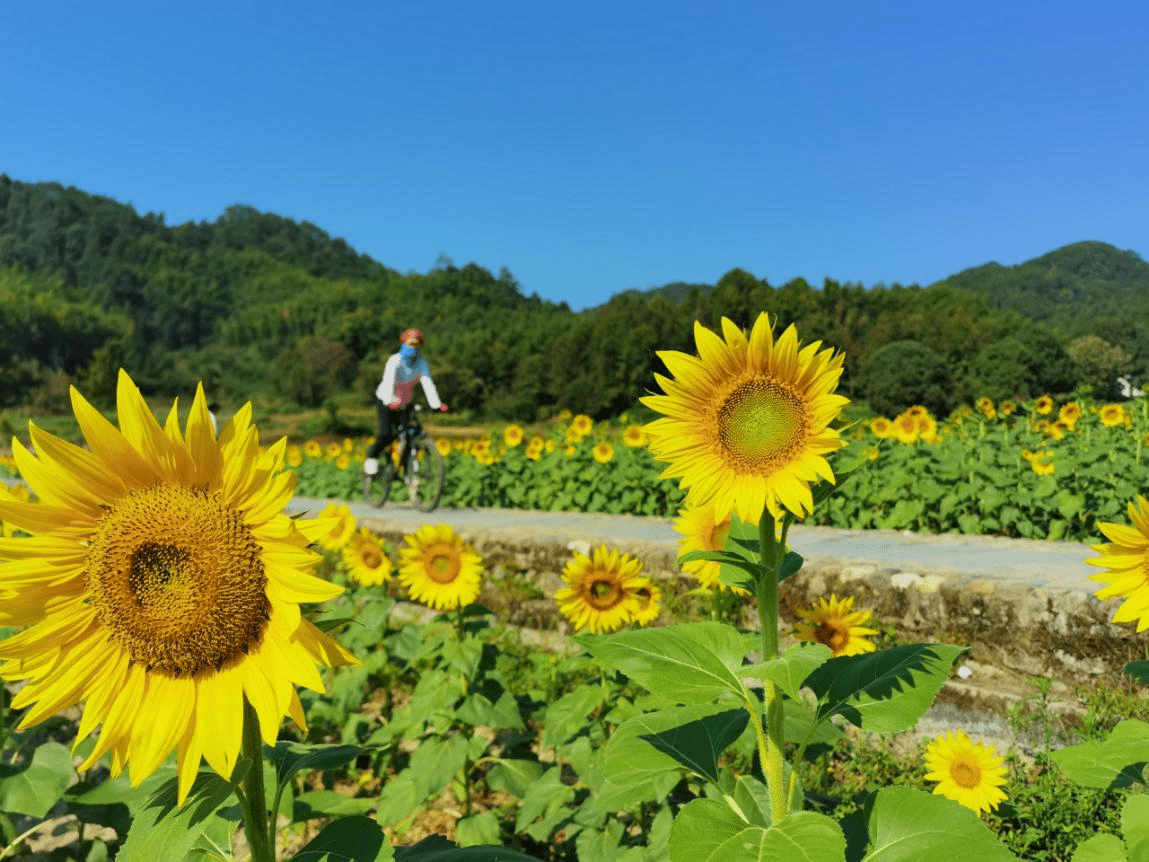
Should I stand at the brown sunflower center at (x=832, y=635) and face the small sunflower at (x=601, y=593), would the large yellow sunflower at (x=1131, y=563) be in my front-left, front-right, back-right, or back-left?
back-left

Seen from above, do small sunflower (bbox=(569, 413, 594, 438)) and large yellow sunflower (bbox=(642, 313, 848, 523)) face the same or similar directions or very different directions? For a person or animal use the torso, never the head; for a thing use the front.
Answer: same or similar directions

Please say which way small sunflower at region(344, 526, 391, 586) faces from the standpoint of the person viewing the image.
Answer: facing the viewer

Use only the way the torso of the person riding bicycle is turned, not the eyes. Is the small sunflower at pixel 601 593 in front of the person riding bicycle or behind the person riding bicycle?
in front

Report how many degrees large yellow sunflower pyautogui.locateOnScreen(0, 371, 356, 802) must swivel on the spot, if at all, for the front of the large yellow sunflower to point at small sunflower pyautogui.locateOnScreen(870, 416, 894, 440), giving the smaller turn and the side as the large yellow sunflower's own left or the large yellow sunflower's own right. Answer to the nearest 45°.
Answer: approximately 135° to the large yellow sunflower's own left

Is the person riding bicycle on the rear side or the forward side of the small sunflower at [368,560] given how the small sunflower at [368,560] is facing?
on the rear side

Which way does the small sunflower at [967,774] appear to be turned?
toward the camera

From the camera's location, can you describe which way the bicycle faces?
facing the viewer and to the right of the viewer

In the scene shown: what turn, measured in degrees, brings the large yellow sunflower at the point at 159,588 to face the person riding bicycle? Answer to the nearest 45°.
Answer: approximately 180°

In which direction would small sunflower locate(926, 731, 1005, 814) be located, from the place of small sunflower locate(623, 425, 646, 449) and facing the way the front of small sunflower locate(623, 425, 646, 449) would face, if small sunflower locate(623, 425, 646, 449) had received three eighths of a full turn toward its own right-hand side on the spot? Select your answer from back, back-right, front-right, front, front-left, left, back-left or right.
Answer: back-left

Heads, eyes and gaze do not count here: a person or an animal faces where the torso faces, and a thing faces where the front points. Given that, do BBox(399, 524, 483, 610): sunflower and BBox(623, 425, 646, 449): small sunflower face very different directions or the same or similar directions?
same or similar directions

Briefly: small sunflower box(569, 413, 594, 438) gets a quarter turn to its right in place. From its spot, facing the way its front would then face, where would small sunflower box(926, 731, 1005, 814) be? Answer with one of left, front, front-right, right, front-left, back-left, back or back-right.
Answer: left

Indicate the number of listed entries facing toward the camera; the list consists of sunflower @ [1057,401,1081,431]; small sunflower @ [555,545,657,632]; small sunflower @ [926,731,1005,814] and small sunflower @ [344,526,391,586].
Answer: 4

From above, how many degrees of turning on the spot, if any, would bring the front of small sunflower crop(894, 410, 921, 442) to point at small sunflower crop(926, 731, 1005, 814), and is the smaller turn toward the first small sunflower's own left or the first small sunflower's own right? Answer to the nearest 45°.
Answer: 0° — it already faces it

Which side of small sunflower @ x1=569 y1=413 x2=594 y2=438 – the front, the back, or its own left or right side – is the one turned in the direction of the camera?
front

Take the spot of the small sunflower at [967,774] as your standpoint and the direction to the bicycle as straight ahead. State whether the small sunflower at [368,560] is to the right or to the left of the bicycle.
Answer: left

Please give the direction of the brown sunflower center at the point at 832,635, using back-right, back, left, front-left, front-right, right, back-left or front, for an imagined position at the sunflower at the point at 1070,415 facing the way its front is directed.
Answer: front

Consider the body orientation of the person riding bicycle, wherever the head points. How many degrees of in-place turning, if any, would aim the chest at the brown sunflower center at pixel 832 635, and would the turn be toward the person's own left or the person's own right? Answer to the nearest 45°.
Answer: approximately 45° to the person's own right
